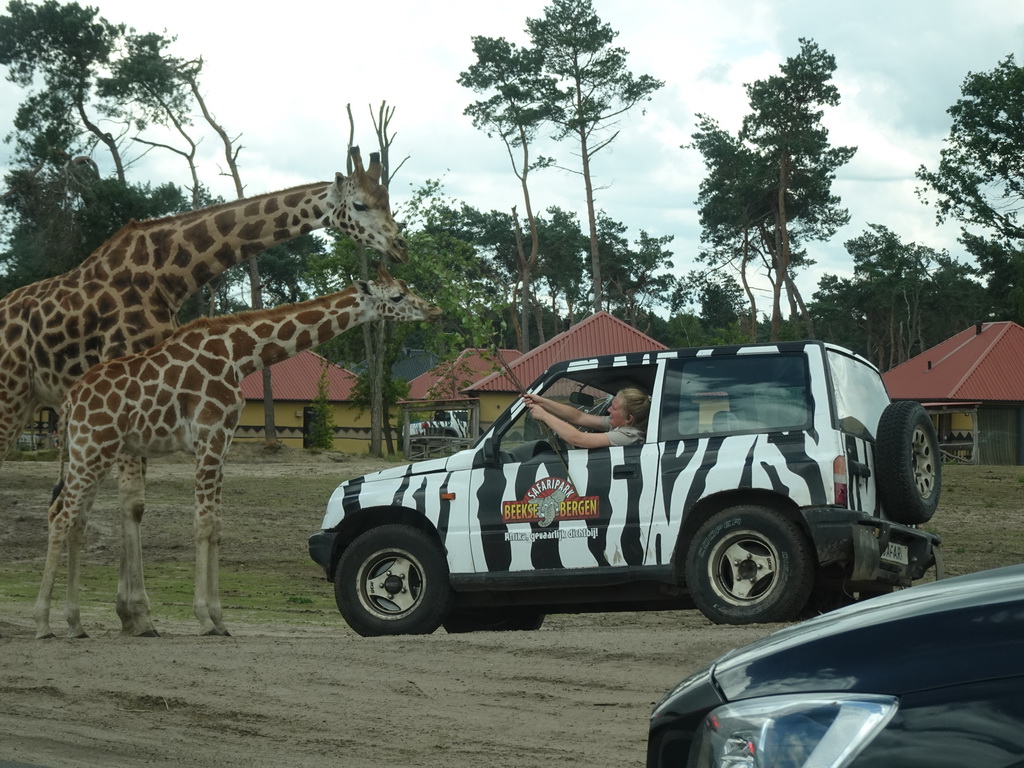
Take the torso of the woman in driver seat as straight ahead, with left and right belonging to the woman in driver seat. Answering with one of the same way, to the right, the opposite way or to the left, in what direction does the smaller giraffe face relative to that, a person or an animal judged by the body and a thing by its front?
the opposite way

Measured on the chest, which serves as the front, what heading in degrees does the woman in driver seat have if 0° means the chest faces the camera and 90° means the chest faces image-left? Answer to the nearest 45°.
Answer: approximately 90°

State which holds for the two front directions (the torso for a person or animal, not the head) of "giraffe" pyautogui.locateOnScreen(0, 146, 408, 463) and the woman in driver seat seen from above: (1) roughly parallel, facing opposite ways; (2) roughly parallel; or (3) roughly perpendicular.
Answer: roughly parallel, facing opposite ways

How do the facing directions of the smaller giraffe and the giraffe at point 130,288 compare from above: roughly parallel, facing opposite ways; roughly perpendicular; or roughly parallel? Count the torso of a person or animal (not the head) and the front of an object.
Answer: roughly parallel

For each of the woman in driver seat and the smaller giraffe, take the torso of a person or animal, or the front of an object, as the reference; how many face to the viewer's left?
1

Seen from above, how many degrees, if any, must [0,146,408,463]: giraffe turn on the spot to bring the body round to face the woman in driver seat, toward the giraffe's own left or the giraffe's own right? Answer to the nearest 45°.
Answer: approximately 45° to the giraffe's own right

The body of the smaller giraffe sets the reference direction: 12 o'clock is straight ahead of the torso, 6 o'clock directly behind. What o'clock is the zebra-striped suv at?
The zebra-striped suv is roughly at 1 o'clock from the smaller giraffe.

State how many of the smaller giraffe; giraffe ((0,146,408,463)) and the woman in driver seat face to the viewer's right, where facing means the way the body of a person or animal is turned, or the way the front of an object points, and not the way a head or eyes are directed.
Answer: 2

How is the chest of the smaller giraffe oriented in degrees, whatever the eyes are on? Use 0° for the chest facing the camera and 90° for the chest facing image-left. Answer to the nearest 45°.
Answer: approximately 270°

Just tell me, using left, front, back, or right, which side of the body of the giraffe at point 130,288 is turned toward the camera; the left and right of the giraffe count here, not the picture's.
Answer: right

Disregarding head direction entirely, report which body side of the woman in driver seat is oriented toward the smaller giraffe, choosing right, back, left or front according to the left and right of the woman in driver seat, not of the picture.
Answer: front
